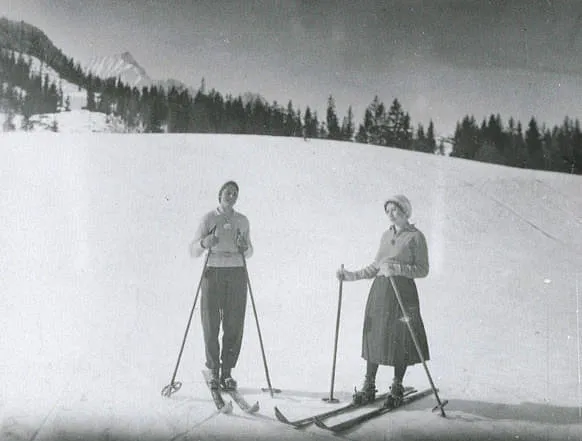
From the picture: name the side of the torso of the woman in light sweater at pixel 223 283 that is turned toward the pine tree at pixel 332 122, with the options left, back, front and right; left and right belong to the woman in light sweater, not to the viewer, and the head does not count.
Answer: back

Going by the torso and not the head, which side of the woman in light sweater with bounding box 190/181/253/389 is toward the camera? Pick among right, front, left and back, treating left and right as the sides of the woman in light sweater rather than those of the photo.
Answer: front

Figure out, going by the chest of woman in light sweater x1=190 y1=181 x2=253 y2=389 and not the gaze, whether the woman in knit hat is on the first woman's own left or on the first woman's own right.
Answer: on the first woman's own left

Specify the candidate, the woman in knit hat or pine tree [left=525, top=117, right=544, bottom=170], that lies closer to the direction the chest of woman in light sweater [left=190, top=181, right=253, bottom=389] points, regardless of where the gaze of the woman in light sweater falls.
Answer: the woman in knit hat

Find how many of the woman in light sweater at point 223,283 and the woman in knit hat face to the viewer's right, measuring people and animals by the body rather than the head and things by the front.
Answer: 0

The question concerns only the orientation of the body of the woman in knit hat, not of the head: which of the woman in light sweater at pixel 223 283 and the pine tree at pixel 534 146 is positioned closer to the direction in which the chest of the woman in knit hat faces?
the woman in light sweater

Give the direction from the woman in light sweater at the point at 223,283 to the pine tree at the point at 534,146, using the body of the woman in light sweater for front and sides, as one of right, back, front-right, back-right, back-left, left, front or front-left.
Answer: back-left

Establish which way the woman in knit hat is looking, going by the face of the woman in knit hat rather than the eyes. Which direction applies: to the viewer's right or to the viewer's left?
to the viewer's left

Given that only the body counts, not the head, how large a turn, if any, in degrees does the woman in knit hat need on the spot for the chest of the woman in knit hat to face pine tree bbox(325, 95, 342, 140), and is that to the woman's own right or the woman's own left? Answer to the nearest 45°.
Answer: approximately 135° to the woman's own right

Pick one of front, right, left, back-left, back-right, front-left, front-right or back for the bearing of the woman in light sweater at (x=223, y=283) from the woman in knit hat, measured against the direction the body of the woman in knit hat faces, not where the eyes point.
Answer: front-right

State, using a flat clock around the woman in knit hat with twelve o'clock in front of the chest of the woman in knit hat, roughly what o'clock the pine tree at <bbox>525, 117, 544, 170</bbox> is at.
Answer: The pine tree is roughly at 5 o'clock from the woman in knit hat.

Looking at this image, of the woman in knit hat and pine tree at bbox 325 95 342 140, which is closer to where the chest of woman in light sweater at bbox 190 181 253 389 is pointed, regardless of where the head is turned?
the woman in knit hat

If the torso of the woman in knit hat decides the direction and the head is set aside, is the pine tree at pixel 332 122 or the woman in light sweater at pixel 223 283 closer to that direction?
the woman in light sweater

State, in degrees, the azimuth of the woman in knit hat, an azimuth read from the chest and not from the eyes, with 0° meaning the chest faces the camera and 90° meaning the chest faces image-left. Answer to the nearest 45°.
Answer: approximately 45°
